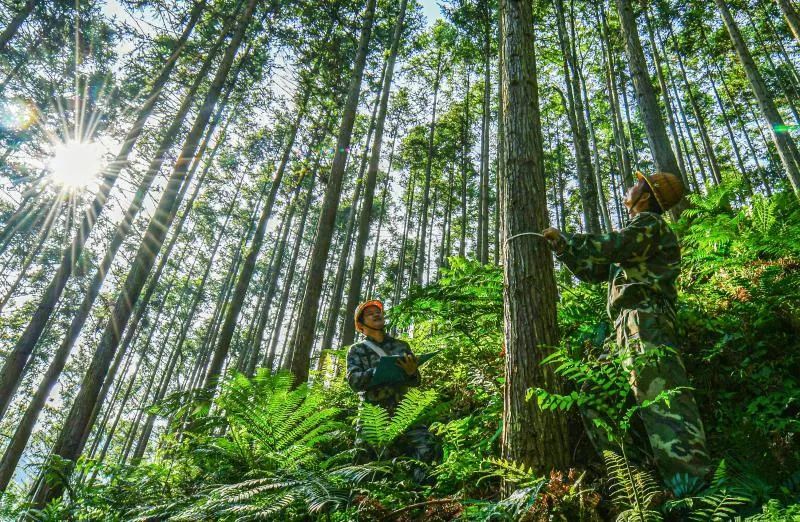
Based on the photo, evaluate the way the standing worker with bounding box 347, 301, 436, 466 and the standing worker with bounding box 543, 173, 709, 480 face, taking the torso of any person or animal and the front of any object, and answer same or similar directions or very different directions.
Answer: very different directions

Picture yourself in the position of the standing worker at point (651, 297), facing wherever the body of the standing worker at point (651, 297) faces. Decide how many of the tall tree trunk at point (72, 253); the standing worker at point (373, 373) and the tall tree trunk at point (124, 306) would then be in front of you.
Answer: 3

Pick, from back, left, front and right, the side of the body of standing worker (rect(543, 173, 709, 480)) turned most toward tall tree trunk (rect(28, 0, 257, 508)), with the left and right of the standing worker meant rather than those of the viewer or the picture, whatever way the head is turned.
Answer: front

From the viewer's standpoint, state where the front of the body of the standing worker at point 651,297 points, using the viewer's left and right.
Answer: facing to the left of the viewer

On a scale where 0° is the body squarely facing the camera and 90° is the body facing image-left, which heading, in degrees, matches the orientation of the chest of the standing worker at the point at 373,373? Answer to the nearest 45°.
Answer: approximately 315°

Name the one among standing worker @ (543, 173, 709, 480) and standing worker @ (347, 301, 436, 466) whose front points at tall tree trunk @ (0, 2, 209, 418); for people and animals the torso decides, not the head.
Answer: standing worker @ (543, 173, 709, 480)

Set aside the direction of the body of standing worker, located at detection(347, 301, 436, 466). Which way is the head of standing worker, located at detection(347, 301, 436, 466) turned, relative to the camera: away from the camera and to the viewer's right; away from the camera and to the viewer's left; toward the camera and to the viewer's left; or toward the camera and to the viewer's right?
toward the camera and to the viewer's right

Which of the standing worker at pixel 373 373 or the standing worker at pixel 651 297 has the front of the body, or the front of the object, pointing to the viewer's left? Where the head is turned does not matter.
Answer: the standing worker at pixel 651 297

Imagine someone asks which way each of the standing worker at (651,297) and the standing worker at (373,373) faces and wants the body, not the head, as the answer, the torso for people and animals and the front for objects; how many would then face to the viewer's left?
1
